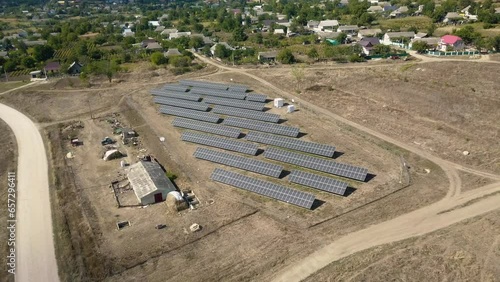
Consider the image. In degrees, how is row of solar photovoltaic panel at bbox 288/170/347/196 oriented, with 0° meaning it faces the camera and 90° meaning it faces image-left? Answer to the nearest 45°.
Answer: approximately 0°

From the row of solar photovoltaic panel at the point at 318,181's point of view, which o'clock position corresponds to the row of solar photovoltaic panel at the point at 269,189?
the row of solar photovoltaic panel at the point at 269,189 is roughly at 2 o'clock from the row of solar photovoltaic panel at the point at 318,181.

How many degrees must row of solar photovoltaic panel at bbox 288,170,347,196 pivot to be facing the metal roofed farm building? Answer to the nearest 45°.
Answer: approximately 90° to its right
